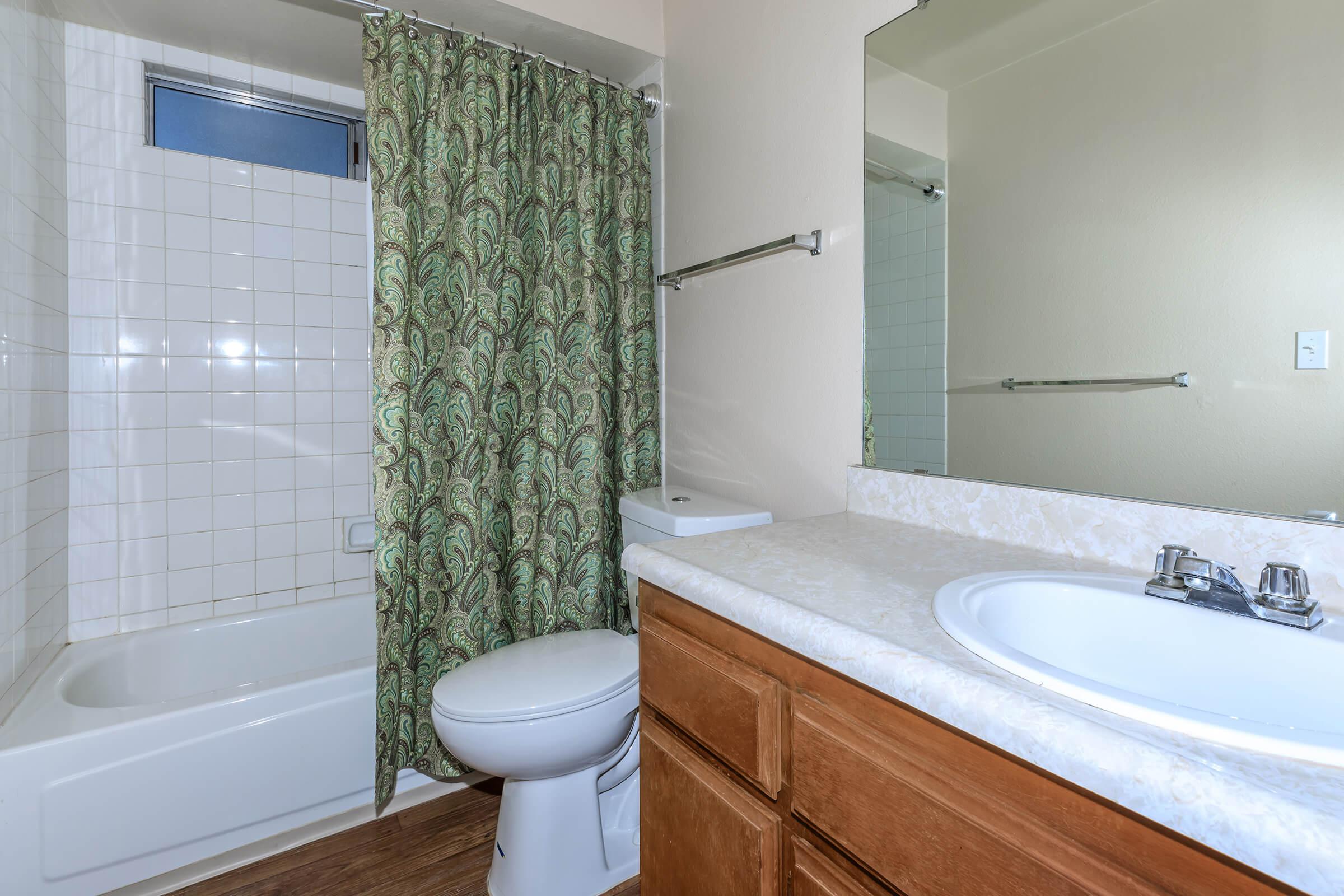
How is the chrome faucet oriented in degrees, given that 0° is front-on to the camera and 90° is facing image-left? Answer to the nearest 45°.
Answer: approximately 45°

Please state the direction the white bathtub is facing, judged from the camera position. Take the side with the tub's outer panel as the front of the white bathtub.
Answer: facing the viewer and to the right of the viewer

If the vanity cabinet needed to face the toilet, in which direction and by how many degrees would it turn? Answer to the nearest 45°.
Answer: approximately 90° to its right

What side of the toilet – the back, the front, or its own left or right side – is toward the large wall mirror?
left

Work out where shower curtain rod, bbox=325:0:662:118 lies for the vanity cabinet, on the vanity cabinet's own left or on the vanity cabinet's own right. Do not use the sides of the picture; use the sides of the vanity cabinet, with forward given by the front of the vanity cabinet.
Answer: on the vanity cabinet's own right

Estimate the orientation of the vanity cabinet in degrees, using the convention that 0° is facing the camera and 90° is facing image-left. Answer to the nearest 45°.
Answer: approximately 45°

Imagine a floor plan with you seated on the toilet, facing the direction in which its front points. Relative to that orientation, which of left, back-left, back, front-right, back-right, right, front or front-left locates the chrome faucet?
left

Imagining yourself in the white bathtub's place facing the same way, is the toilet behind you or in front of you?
in front
